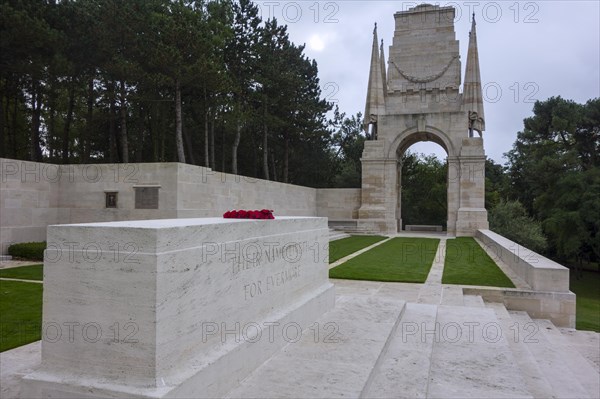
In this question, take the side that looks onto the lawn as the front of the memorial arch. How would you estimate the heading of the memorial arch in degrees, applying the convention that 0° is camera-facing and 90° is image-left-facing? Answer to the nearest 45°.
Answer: approximately 0°

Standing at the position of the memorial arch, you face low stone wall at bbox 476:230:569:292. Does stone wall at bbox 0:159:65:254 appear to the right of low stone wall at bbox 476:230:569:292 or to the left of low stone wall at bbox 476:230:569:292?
right

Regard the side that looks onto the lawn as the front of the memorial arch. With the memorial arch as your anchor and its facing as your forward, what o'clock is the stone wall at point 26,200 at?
The stone wall is roughly at 1 o'clock from the memorial arch.

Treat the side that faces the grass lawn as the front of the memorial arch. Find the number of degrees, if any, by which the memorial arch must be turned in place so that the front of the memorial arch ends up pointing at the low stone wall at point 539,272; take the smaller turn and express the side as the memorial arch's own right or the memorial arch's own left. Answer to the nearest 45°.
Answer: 0° — it already faces it

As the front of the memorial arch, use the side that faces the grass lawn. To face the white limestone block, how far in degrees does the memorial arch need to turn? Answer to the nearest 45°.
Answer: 0° — it already faces it

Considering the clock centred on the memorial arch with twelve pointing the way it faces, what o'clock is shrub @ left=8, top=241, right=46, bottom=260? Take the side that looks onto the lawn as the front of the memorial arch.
The shrub is roughly at 1 o'clock from the memorial arch.
